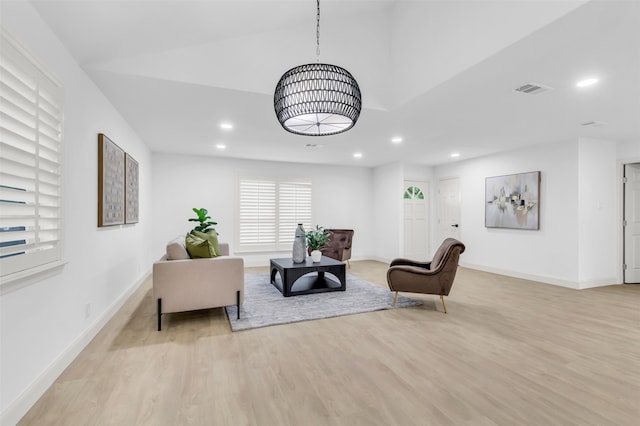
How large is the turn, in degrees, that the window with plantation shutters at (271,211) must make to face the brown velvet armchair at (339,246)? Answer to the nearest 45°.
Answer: approximately 45° to its left

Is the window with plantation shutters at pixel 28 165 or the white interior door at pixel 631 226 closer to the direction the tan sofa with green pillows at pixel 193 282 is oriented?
the white interior door

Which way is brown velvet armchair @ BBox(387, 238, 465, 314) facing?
to the viewer's left

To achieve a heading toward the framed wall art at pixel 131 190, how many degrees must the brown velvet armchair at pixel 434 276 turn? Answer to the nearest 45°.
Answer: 0° — it already faces it

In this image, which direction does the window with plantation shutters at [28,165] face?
to the viewer's right

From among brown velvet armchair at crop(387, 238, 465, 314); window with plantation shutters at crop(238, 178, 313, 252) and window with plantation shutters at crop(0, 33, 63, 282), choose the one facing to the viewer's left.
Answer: the brown velvet armchair

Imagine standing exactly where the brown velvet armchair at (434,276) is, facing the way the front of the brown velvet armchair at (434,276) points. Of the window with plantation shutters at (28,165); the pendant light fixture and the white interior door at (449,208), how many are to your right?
1

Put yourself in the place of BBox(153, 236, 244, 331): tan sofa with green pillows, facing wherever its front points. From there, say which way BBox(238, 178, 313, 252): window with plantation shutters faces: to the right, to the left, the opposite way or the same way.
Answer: to the right

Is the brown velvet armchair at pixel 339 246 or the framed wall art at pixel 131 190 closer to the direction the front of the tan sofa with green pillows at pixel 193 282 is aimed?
the brown velvet armchair

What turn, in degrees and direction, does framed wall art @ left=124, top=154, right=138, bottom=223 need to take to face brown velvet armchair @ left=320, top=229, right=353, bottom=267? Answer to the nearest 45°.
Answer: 0° — it already faces it

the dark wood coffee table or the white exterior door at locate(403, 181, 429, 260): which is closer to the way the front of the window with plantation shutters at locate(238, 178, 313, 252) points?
the dark wood coffee table

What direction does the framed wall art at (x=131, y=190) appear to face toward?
to the viewer's right
